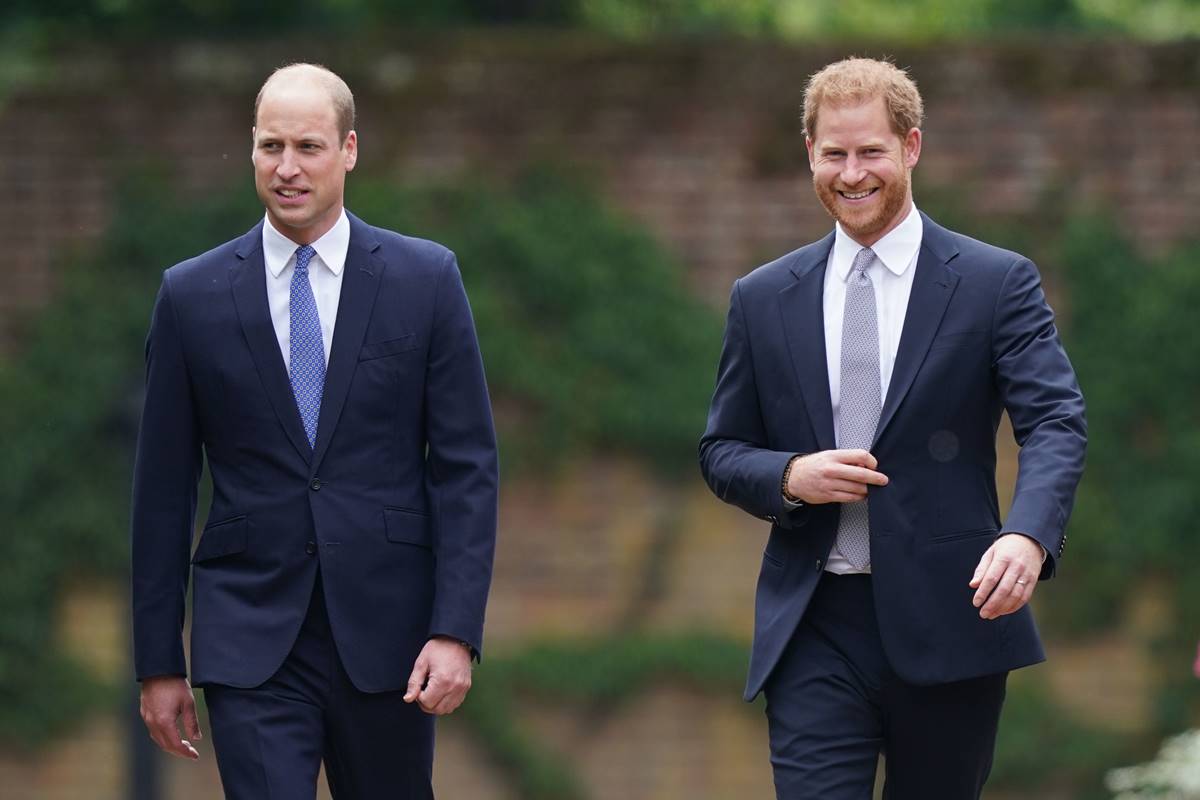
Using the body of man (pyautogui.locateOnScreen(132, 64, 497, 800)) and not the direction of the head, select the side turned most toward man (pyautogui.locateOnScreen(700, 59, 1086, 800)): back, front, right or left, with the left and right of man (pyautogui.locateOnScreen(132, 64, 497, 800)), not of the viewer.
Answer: left

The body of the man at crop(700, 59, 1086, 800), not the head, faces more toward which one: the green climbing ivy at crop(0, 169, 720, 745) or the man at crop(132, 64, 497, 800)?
the man

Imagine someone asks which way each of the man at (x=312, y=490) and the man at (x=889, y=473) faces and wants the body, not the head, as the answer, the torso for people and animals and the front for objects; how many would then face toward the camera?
2

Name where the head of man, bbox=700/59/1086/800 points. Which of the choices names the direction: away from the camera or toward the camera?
toward the camera

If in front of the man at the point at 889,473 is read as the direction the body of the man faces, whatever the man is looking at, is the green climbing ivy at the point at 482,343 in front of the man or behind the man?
behind

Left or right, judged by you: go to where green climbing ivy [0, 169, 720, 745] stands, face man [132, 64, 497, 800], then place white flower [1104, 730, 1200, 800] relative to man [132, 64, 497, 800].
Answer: left

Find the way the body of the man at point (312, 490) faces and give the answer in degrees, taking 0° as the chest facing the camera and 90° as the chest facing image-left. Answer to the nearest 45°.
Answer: approximately 0°

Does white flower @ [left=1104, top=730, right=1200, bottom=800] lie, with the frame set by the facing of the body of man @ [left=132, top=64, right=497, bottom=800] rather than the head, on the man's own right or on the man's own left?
on the man's own left

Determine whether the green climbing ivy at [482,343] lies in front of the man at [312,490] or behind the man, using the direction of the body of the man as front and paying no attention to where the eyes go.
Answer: behind

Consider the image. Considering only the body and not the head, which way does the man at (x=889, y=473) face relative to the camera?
toward the camera

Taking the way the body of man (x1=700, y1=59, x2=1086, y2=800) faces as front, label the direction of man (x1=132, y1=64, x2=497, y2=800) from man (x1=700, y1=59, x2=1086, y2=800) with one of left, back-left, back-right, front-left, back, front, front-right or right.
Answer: right

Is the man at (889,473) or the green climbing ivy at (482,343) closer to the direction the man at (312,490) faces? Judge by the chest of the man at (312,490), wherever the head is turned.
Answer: the man

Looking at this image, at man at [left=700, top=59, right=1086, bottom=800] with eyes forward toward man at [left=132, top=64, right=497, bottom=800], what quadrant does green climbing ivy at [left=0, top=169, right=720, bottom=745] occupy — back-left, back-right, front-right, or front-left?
front-right

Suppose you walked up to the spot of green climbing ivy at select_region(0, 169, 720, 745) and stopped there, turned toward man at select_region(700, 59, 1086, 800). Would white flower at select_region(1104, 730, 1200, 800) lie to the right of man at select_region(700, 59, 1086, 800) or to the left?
left
